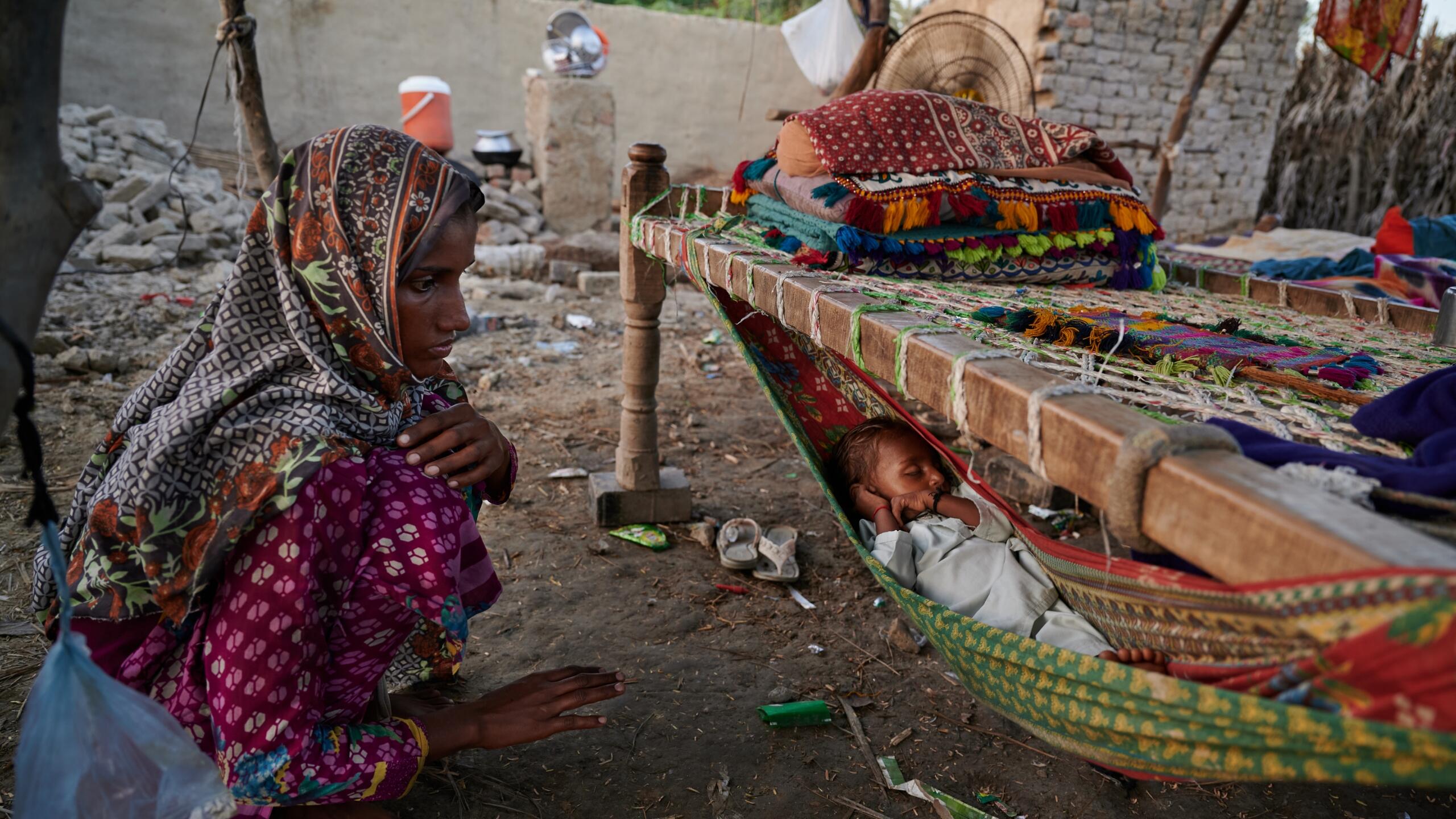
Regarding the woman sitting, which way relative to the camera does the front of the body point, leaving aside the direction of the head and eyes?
to the viewer's right

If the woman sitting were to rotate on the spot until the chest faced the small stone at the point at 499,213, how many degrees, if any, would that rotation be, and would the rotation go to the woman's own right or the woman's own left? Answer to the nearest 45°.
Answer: approximately 90° to the woman's own left

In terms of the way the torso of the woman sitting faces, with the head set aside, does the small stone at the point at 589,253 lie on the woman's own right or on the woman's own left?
on the woman's own left

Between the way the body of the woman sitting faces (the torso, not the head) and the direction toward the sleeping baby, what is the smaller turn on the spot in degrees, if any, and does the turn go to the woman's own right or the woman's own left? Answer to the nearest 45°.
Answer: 0° — they already face them

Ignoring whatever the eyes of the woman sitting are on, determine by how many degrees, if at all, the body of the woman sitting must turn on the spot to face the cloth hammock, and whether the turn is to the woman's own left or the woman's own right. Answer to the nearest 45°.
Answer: approximately 45° to the woman's own right

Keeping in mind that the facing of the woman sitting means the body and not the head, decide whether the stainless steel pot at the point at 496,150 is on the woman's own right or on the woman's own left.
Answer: on the woman's own left

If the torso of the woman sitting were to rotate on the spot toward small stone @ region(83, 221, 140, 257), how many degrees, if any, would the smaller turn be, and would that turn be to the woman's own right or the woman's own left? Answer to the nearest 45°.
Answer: approximately 90° to the woman's own left

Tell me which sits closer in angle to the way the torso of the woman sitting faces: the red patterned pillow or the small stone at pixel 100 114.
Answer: the red patterned pillow
